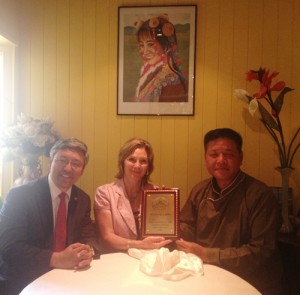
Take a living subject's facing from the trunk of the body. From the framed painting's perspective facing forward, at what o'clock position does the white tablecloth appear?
The white tablecloth is roughly at 12 o'clock from the framed painting.

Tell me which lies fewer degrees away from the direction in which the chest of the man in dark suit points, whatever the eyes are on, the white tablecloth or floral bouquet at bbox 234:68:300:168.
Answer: the white tablecloth

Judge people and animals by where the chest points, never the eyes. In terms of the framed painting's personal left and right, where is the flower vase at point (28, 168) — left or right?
on its right

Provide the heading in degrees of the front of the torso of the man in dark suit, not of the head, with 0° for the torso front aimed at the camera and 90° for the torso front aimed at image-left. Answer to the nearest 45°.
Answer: approximately 315°

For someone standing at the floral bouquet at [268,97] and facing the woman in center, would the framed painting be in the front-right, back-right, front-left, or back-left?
front-right

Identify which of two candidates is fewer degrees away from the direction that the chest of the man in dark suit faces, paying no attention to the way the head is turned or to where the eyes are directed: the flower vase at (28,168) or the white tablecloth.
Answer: the white tablecloth

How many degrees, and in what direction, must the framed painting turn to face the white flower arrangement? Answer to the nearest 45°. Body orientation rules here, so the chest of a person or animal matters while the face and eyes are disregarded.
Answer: approximately 90° to its right

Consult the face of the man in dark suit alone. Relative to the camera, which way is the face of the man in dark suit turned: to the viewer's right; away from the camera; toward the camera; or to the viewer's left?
toward the camera

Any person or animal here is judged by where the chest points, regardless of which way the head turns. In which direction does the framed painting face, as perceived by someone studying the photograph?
facing the viewer

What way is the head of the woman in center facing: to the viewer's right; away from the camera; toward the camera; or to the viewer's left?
toward the camera

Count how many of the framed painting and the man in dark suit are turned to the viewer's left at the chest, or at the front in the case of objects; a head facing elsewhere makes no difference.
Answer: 0

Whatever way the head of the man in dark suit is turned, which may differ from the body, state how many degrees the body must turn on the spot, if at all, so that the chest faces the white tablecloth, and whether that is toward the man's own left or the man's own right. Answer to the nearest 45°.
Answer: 0° — they already face it
